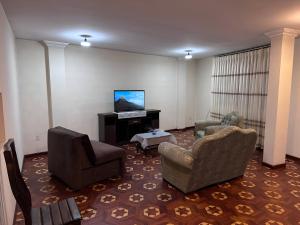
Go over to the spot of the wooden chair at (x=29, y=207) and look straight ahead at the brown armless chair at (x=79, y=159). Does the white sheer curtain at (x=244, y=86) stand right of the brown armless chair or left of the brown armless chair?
right

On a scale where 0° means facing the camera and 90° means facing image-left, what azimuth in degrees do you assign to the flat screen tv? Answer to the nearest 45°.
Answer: approximately 315°

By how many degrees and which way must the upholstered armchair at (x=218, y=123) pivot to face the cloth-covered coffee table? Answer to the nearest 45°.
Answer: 0° — it already faces it

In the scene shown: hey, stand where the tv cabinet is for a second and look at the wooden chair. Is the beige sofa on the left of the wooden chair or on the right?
left

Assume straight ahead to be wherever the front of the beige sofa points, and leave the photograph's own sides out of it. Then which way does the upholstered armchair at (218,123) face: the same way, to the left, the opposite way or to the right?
to the left

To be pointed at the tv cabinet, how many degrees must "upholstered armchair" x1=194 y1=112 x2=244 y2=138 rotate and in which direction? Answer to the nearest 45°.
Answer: approximately 45° to its right

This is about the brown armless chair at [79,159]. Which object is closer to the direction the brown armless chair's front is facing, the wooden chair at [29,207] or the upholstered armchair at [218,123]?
the upholstered armchair

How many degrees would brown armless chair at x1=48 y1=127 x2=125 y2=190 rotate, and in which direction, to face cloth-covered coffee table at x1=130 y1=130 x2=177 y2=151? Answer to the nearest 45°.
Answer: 0° — it already faces it

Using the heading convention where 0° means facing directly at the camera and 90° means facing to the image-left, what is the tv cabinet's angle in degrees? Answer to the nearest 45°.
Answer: approximately 315°

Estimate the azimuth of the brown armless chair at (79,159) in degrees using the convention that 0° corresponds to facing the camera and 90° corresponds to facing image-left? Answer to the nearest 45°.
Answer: approximately 225°

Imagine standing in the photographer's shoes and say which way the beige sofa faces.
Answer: facing away from the viewer and to the left of the viewer

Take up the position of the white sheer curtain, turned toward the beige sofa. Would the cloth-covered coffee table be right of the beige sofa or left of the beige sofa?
right

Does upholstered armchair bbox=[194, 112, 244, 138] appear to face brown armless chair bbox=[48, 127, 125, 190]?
yes

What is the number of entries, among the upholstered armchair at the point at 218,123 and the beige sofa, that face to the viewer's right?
0

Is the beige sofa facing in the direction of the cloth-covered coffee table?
yes

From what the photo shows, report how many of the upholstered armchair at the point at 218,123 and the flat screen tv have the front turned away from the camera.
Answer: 0
